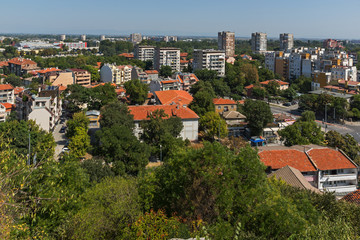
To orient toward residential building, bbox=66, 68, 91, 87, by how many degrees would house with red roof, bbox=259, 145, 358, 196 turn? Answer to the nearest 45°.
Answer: approximately 135° to its right

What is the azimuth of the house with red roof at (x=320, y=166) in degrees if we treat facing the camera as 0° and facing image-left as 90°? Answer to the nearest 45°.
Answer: approximately 0°

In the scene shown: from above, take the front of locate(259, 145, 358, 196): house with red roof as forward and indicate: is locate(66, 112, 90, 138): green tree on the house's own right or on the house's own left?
on the house's own right

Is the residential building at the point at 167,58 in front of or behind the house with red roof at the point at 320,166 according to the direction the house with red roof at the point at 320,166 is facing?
behind

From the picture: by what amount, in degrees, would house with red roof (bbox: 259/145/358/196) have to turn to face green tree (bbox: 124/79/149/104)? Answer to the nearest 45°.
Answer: approximately 135° to its right

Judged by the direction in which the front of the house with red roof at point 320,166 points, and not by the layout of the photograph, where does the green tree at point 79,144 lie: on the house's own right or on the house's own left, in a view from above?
on the house's own right

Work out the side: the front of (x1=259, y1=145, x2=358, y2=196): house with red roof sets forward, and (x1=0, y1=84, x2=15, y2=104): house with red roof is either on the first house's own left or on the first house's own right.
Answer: on the first house's own right

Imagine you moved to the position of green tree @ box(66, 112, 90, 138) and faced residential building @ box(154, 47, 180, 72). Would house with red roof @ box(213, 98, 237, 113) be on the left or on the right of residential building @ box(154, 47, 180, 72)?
right

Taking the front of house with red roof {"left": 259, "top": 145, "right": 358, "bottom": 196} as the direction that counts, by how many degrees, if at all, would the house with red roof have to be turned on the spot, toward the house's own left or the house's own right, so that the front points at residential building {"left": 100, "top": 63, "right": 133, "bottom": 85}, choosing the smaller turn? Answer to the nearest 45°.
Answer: approximately 135° to the house's own right
